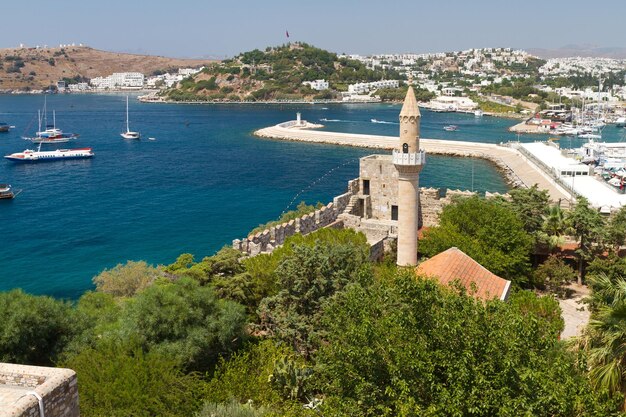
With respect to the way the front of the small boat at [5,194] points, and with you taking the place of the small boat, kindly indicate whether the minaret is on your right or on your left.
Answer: on your right

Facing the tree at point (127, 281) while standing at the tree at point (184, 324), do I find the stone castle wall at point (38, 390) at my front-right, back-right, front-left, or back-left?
back-left

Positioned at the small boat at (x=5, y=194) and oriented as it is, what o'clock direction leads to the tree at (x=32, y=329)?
The tree is roughly at 3 o'clock from the small boat.

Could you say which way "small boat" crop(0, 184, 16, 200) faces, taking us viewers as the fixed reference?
facing to the right of the viewer
